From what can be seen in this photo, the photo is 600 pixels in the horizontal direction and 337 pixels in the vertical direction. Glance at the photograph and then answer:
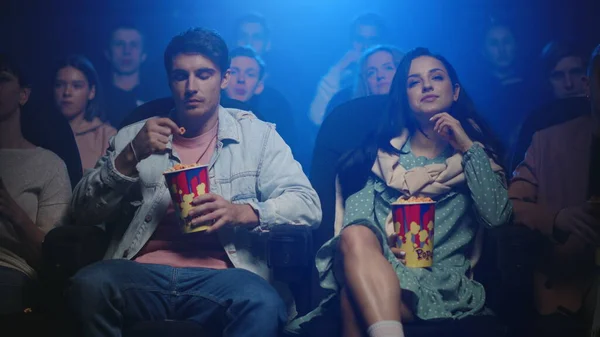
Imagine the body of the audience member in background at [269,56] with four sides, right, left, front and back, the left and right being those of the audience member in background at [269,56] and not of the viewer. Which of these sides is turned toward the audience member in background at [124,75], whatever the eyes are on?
right

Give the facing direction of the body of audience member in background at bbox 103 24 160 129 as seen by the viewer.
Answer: toward the camera

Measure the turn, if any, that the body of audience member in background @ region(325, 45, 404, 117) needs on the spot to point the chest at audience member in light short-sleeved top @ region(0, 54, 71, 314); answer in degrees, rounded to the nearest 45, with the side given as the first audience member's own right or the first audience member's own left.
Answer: approximately 90° to the first audience member's own right

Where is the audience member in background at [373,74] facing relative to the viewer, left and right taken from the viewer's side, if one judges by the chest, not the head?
facing the viewer

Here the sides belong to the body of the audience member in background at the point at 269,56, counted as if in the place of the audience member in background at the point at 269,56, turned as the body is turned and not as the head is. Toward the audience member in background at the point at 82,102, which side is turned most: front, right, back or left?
right

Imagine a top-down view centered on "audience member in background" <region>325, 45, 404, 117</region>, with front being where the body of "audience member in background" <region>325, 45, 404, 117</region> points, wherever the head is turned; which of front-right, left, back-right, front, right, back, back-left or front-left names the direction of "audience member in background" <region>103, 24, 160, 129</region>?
right

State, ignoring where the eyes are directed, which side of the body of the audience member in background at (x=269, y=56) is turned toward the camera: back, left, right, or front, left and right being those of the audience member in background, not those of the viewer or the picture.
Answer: front
